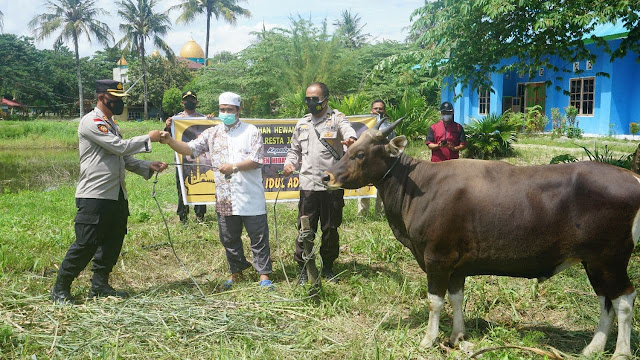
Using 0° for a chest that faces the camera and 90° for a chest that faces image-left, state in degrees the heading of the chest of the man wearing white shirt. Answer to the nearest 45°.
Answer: approximately 0°

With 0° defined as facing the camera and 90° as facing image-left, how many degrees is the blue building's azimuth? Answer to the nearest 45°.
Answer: approximately 45°

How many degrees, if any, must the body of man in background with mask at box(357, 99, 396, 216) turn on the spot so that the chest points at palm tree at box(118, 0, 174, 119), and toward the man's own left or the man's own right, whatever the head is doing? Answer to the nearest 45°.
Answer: approximately 135° to the man's own right

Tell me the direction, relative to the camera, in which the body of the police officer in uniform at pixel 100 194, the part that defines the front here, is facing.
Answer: to the viewer's right

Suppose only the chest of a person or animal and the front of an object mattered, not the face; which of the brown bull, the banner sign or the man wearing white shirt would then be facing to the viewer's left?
the brown bull

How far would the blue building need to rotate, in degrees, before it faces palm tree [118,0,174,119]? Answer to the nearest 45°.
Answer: approximately 90° to its right

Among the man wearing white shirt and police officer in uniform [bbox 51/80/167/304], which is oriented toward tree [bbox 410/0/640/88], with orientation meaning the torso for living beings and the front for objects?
the police officer in uniform

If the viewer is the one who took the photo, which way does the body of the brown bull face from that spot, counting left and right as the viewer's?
facing to the left of the viewer

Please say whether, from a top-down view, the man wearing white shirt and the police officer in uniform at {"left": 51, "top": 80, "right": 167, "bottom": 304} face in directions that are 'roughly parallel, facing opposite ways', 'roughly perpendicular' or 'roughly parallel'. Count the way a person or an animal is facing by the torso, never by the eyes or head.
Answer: roughly perpendicular

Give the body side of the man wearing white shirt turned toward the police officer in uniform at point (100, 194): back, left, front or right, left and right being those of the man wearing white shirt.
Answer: right

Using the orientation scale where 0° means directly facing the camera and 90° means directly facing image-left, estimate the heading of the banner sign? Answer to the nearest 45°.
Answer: approximately 0°

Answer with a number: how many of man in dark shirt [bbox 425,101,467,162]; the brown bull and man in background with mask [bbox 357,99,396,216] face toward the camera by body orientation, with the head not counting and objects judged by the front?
2

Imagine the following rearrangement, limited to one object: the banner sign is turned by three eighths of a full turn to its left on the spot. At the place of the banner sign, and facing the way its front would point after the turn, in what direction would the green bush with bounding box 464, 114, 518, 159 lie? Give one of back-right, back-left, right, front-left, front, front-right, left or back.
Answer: front
